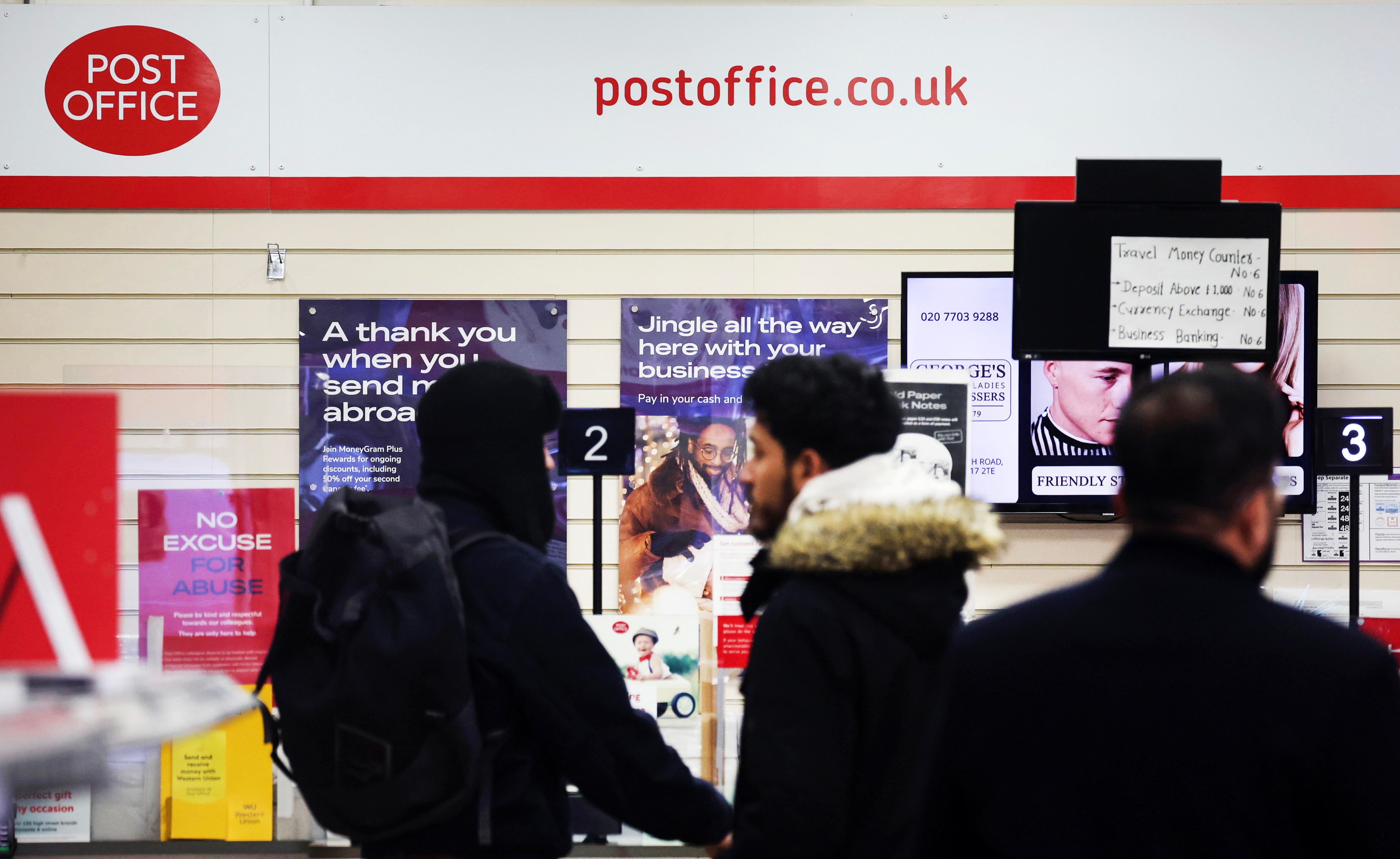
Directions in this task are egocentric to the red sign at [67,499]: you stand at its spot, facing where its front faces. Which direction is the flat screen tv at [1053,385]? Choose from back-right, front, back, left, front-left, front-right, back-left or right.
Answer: back-left

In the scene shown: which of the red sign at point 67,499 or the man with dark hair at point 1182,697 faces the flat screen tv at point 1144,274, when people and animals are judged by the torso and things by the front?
the man with dark hair

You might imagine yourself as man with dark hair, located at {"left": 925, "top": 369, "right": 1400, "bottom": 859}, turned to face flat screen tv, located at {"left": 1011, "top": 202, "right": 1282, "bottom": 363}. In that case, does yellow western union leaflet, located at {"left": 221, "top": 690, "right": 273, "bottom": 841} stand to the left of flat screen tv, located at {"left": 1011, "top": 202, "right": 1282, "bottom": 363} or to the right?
left

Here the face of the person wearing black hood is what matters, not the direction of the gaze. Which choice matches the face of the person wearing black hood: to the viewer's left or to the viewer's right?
to the viewer's right

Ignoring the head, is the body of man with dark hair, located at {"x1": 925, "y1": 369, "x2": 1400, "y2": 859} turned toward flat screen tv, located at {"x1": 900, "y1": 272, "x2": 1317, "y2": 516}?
yes

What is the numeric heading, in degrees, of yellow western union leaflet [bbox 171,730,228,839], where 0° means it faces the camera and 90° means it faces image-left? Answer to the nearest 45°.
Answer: approximately 0°
